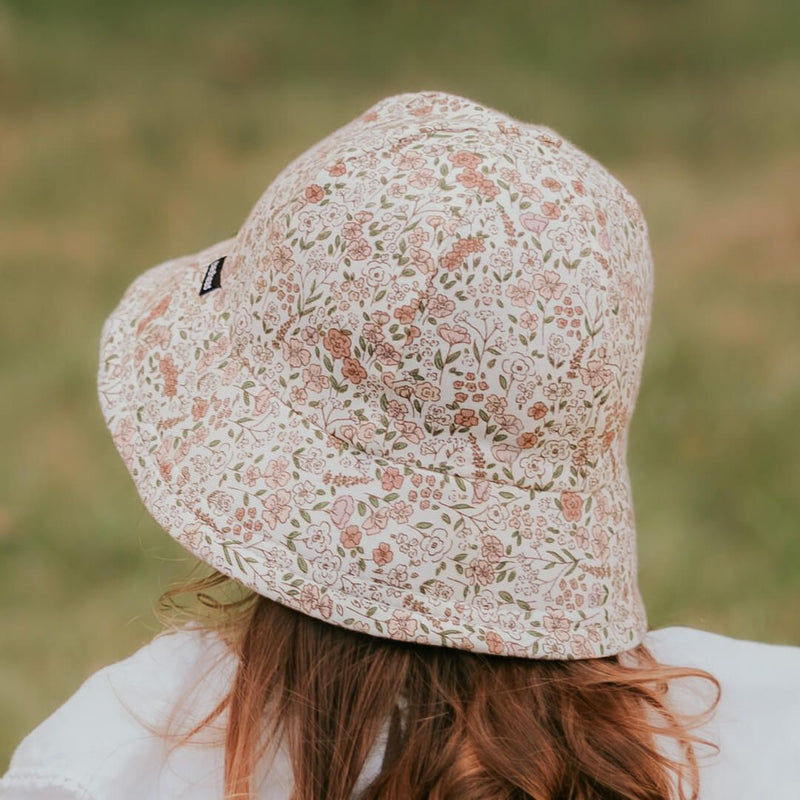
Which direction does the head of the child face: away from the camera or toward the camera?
away from the camera

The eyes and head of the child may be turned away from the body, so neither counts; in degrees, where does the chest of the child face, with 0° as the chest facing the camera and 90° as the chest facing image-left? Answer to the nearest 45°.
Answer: approximately 135°
